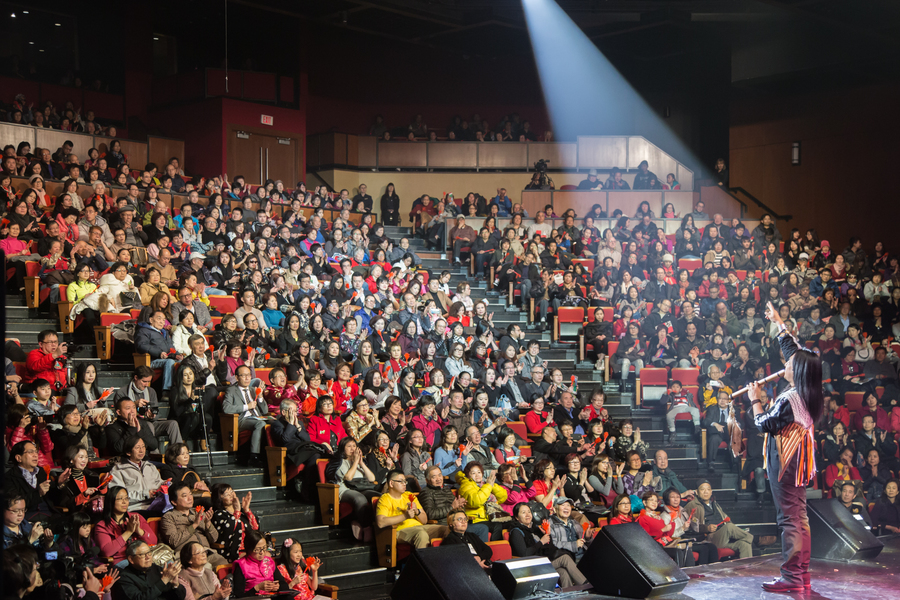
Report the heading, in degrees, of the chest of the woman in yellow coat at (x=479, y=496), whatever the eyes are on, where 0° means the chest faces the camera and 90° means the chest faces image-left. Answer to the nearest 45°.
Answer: approximately 315°

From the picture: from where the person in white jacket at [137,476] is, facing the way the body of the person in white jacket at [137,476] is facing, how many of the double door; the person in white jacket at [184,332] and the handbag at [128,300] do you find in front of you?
0

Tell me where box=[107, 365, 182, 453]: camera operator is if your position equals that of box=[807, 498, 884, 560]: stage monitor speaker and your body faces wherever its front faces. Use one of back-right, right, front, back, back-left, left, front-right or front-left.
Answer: back-right

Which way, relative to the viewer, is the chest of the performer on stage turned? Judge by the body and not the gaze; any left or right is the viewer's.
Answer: facing to the left of the viewer

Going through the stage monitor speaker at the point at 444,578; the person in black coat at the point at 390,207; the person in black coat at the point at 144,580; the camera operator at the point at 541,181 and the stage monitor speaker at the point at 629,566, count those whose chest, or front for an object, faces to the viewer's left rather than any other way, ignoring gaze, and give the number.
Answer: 0

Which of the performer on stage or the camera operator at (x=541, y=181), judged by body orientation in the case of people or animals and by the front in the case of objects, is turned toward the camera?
the camera operator

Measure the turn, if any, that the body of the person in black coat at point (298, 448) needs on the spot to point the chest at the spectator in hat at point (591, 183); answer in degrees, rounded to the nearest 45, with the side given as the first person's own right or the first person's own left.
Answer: approximately 90° to the first person's own left

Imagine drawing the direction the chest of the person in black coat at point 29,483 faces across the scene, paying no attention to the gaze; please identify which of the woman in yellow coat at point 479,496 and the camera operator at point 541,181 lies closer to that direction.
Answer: the woman in yellow coat

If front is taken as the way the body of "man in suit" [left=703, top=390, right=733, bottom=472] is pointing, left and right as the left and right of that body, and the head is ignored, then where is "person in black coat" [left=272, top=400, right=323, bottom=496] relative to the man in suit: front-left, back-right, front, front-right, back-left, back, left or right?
right

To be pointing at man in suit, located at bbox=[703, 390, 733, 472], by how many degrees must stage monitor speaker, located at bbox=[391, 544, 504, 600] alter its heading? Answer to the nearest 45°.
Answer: approximately 90° to its left

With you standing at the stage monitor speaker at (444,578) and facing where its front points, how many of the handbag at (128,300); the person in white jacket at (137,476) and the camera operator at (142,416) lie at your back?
3

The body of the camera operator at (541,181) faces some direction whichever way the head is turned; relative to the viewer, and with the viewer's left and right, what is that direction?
facing the viewer

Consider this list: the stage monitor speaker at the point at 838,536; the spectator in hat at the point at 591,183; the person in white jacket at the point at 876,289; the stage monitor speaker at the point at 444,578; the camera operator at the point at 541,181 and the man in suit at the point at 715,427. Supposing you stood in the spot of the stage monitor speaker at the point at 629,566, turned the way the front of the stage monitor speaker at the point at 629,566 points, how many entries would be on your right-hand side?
1

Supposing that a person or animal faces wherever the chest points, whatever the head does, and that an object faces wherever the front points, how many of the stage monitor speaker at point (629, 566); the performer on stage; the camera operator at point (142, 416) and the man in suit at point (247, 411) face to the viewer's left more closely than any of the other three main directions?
1

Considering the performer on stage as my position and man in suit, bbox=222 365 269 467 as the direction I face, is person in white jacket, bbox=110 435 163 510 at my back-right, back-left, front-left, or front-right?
front-left

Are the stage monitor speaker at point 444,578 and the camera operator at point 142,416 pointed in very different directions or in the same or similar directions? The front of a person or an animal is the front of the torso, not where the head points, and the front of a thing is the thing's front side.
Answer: same or similar directions

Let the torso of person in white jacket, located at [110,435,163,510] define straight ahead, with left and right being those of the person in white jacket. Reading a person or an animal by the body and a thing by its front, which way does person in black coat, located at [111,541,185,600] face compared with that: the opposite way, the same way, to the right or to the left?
the same way

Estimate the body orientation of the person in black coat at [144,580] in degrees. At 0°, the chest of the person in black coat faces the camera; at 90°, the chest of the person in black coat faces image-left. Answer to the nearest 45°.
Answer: approximately 315°
